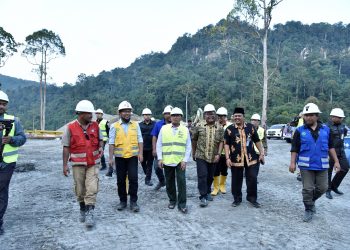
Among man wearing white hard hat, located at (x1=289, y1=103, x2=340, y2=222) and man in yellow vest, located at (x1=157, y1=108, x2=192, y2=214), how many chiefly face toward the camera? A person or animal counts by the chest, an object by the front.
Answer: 2

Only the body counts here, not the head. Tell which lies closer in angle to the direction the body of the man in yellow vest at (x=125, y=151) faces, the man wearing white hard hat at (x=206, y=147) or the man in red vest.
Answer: the man in red vest

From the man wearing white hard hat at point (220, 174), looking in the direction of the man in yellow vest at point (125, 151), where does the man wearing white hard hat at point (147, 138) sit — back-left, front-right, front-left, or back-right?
front-right

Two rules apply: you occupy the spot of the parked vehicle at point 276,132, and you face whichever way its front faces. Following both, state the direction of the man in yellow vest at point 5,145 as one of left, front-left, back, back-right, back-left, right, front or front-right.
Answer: front-left

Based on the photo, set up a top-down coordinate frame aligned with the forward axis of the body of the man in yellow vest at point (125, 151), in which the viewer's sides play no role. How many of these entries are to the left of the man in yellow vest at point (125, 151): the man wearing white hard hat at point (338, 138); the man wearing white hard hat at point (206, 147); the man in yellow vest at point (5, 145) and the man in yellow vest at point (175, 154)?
3

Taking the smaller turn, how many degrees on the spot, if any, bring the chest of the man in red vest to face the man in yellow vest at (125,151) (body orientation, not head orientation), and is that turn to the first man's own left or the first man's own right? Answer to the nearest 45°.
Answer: approximately 135° to the first man's own left

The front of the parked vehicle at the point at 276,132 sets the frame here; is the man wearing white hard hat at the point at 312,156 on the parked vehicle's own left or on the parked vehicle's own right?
on the parked vehicle's own left

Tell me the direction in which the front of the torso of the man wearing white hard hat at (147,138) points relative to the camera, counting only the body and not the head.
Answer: toward the camera

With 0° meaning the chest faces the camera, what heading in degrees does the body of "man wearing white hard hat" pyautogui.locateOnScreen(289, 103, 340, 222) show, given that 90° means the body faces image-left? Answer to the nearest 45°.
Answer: approximately 0°
